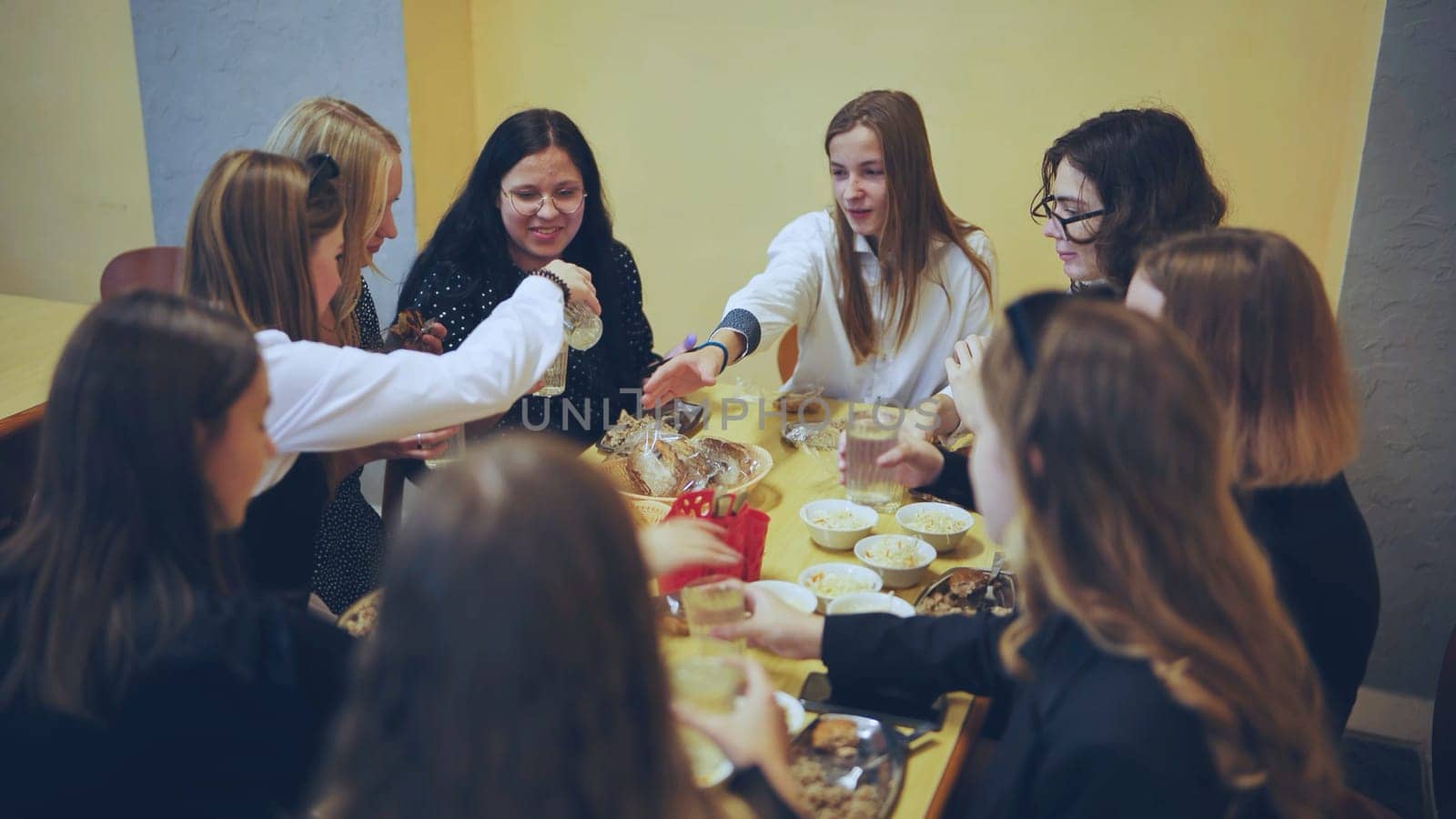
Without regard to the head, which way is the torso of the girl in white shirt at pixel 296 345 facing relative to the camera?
to the viewer's right

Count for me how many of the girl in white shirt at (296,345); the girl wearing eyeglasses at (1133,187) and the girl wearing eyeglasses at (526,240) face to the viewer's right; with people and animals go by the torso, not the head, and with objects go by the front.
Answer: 1

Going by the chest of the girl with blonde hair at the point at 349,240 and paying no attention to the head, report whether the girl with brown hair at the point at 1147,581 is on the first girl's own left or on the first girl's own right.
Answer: on the first girl's own right

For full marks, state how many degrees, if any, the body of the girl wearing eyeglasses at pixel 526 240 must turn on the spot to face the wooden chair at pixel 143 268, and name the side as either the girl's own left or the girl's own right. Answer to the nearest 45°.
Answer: approximately 135° to the girl's own right

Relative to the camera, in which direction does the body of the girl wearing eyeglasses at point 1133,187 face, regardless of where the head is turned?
to the viewer's left

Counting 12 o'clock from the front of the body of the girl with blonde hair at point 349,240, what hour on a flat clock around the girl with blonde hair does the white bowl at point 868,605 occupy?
The white bowl is roughly at 2 o'clock from the girl with blonde hair.

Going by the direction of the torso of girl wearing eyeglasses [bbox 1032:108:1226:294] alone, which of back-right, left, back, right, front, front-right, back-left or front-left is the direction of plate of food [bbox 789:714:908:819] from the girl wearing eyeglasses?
left

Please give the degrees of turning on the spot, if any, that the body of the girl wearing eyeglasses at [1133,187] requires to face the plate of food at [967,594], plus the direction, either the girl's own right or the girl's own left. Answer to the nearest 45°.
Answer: approximately 90° to the girl's own left

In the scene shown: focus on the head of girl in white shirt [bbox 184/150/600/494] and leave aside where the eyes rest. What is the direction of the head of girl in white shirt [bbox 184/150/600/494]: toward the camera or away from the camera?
away from the camera

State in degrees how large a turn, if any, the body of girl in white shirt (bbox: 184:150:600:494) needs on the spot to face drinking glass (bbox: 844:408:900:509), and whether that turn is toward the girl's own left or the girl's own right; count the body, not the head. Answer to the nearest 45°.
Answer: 0° — they already face it

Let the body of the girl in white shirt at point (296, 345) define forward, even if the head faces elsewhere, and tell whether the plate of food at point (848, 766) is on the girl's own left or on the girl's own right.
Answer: on the girl's own right

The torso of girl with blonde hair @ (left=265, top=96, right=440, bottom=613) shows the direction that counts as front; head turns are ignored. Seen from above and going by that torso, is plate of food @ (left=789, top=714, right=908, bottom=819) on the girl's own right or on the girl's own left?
on the girl's own right

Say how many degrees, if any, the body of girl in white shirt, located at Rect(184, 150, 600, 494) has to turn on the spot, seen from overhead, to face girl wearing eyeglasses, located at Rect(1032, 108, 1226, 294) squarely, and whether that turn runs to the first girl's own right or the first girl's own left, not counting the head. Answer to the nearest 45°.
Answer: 0° — they already face them

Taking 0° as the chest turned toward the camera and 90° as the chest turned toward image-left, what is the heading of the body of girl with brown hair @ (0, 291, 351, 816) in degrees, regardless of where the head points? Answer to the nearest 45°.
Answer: approximately 225°

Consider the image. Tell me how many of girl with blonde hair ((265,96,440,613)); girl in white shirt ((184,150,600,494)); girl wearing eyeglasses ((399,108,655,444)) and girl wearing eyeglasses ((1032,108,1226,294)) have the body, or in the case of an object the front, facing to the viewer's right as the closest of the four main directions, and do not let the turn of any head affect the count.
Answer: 2

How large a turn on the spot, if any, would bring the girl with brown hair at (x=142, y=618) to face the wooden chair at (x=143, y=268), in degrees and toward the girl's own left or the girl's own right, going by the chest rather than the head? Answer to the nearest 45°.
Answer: approximately 45° to the girl's own left

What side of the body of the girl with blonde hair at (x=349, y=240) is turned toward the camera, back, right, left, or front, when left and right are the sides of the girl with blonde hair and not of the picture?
right

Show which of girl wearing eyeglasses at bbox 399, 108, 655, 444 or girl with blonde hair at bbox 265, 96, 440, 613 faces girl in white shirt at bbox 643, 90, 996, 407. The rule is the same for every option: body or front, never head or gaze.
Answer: the girl with blonde hair
